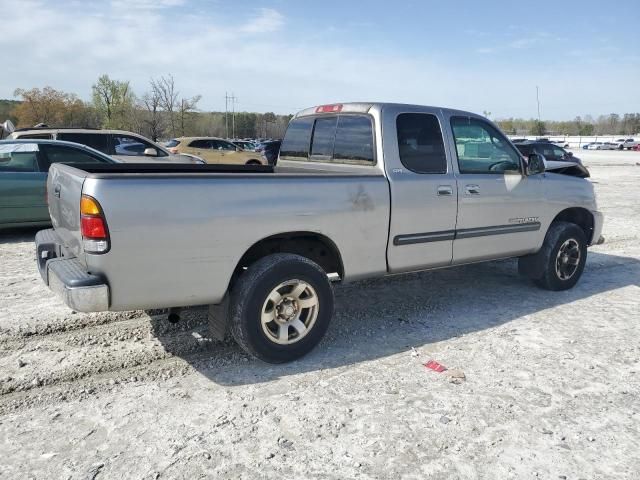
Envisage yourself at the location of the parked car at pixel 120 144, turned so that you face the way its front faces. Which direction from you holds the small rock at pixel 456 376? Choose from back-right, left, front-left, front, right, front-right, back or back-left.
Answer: right

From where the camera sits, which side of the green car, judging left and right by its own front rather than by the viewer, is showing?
right

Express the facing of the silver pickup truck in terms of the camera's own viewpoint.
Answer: facing away from the viewer and to the right of the viewer

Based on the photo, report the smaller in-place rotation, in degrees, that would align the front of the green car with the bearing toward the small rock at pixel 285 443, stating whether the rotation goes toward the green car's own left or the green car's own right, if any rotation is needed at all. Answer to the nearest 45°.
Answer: approximately 90° to the green car's own right

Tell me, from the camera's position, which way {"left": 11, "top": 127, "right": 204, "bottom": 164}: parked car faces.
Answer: facing to the right of the viewer

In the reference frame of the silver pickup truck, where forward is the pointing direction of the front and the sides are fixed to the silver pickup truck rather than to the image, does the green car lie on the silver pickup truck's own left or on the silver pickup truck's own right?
on the silver pickup truck's own left

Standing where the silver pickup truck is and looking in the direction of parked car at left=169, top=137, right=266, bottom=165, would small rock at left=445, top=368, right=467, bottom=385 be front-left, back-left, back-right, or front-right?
back-right
